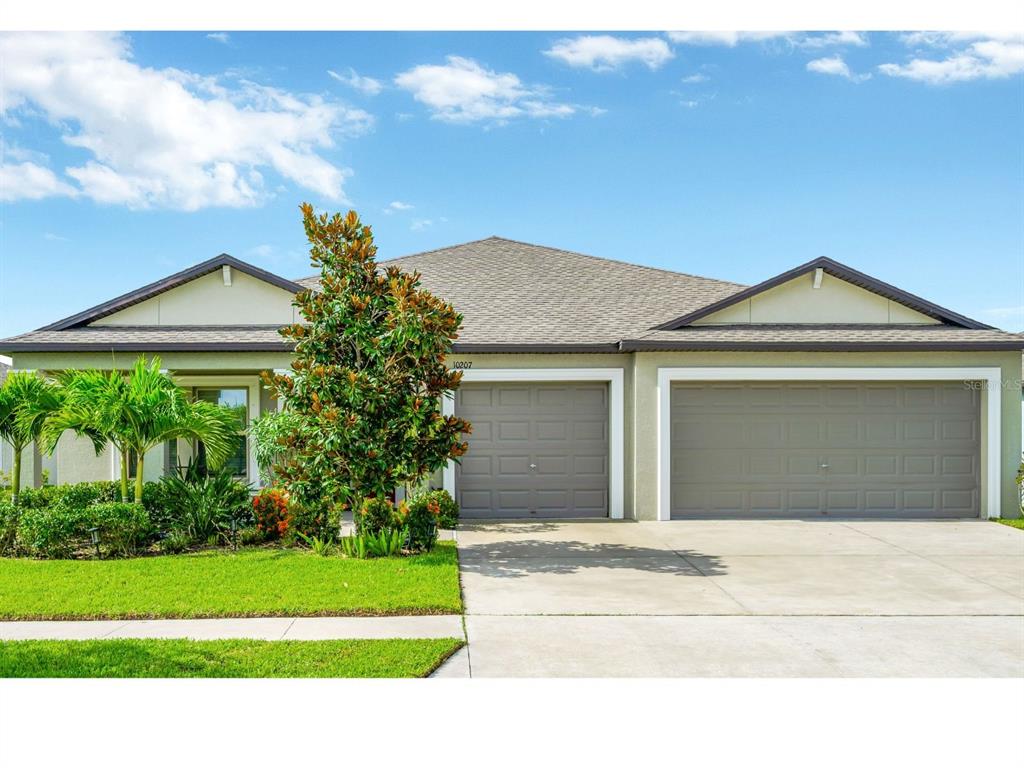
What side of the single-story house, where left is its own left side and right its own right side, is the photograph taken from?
front

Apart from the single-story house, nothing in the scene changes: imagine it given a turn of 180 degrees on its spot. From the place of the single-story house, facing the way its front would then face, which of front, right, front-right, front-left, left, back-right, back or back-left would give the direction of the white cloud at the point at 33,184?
left
